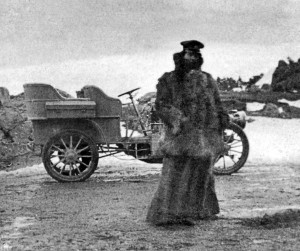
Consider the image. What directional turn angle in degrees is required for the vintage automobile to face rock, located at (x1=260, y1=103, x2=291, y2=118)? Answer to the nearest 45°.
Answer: approximately 45° to its left

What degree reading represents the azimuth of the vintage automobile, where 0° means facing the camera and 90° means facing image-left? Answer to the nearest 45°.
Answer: approximately 270°
